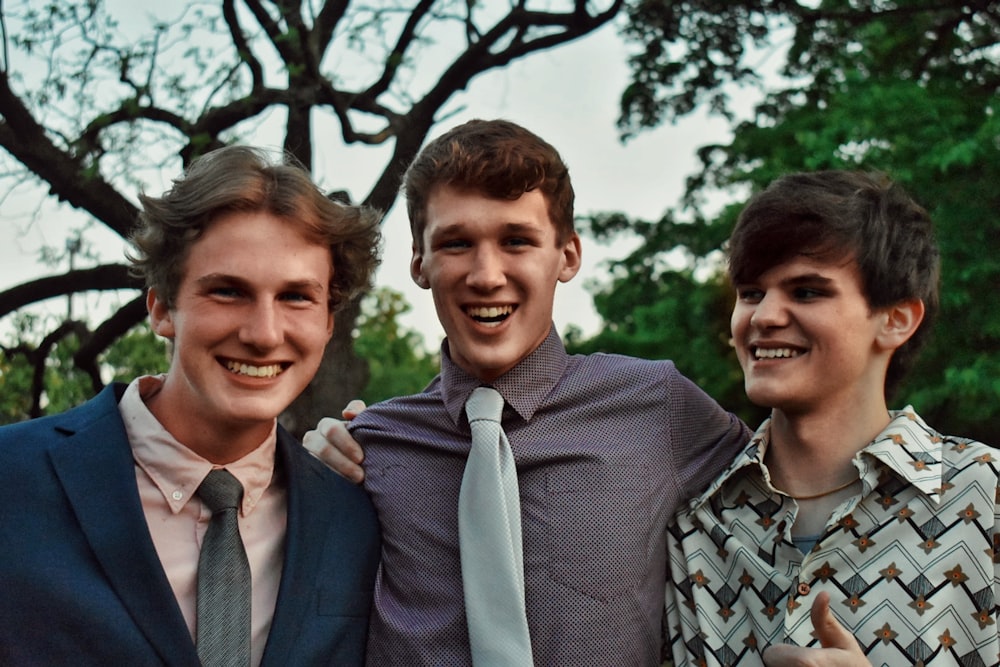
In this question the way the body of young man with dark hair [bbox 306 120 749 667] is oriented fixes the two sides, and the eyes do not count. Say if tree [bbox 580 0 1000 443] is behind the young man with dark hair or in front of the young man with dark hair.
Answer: behind

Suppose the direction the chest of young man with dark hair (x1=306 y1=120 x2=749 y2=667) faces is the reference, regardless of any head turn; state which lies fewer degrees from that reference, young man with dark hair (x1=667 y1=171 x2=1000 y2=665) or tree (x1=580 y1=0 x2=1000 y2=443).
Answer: the young man with dark hair

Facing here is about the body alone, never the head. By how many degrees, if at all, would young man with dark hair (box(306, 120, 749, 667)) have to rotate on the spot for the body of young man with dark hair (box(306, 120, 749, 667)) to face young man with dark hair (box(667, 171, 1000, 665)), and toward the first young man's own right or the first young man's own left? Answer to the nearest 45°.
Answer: approximately 90° to the first young man's own left

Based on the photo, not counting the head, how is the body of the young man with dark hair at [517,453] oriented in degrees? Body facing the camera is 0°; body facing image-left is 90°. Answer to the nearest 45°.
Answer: approximately 0°
